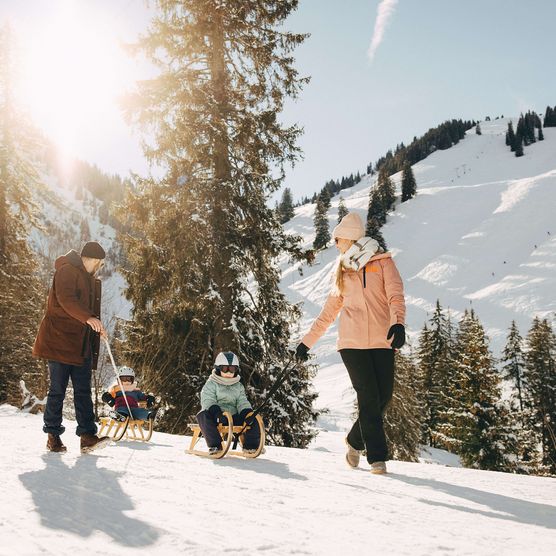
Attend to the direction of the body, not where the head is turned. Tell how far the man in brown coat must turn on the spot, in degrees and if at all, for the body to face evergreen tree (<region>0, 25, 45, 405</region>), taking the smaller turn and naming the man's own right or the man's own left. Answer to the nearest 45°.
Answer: approximately 90° to the man's own left

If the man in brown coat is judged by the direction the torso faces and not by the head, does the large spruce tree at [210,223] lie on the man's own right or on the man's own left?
on the man's own left

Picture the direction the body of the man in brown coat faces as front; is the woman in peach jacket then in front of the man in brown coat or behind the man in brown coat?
in front

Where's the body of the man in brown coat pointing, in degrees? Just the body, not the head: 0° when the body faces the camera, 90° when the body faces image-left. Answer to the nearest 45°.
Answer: approximately 270°

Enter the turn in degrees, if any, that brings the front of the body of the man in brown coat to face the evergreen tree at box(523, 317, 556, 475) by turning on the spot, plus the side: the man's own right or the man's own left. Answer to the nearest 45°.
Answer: approximately 45° to the man's own left

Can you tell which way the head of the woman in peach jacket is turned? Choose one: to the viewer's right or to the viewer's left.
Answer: to the viewer's left

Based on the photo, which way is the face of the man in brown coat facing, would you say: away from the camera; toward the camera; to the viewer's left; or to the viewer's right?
to the viewer's right

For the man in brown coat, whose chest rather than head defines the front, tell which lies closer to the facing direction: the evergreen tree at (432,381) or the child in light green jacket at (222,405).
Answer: the child in light green jacket

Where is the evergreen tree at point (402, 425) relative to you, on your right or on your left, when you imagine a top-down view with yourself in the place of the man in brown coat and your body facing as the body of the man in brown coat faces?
on your left

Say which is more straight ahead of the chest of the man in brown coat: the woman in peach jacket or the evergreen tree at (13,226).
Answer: the woman in peach jacket
